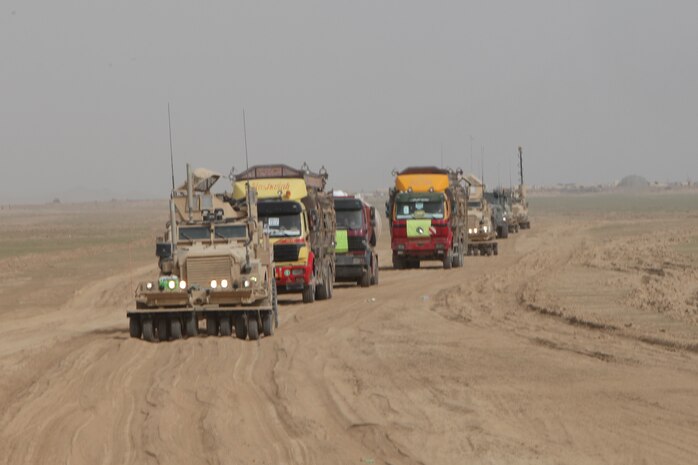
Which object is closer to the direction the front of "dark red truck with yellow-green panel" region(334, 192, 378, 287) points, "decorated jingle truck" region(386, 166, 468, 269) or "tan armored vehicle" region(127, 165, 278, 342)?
the tan armored vehicle

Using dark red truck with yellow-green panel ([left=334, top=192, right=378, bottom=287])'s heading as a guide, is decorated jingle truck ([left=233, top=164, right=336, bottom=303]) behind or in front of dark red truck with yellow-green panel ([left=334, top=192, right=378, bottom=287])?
in front

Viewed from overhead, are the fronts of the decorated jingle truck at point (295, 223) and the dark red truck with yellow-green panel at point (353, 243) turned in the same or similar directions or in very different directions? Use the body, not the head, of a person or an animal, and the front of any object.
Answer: same or similar directions

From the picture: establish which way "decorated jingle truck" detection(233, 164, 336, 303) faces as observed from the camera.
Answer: facing the viewer and to the left of the viewer

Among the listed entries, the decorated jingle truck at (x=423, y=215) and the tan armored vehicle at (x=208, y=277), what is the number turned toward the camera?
2

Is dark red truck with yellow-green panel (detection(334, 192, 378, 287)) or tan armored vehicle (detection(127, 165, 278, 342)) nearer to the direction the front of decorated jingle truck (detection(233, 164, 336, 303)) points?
the tan armored vehicle

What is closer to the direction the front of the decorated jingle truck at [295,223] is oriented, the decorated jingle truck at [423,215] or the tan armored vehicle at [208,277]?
the tan armored vehicle

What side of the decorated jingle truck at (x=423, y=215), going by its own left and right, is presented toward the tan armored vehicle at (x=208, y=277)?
front

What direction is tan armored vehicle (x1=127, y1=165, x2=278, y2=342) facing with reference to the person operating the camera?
facing the viewer
